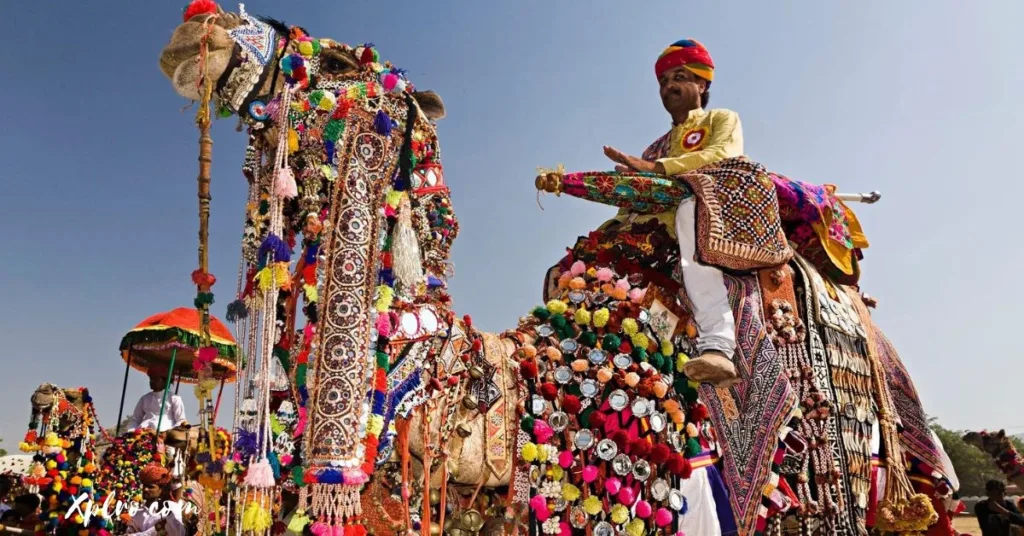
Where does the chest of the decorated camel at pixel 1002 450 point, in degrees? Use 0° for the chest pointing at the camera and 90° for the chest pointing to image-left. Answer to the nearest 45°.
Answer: approximately 90°

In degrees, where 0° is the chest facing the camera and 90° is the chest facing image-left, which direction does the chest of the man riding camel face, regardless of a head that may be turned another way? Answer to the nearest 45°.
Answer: approximately 45°

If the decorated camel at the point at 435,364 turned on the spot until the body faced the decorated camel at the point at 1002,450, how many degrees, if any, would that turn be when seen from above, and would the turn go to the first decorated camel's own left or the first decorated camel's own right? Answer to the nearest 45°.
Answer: approximately 135° to the first decorated camel's own right

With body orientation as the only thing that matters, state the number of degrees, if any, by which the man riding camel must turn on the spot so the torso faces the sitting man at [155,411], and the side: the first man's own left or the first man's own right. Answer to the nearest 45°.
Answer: approximately 90° to the first man's own right

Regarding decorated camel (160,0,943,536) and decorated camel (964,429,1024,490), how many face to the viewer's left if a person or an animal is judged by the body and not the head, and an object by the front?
2

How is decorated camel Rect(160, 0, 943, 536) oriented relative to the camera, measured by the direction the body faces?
to the viewer's left
